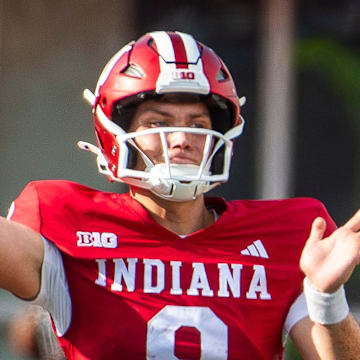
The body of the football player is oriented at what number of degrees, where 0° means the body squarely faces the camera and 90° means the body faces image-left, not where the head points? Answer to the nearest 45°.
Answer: approximately 0°
